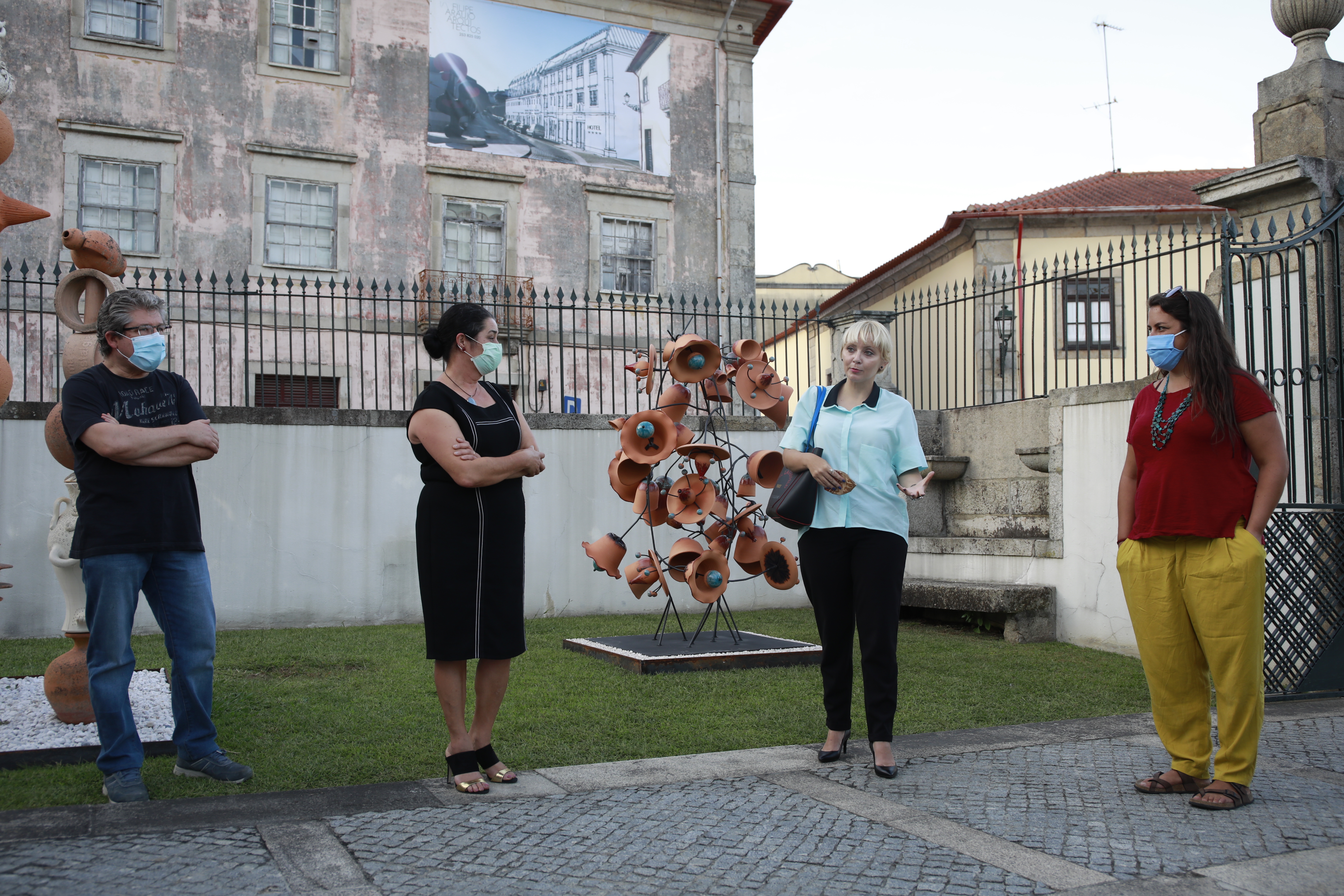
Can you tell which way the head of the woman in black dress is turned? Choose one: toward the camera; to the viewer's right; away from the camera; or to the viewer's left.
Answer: to the viewer's right

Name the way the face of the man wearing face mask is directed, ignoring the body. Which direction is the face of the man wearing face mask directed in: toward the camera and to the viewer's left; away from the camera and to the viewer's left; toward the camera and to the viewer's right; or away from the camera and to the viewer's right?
toward the camera and to the viewer's right

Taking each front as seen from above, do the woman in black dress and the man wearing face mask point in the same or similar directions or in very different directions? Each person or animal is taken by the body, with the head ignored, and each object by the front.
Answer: same or similar directions

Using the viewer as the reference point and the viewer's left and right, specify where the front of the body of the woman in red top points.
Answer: facing the viewer and to the left of the viewer

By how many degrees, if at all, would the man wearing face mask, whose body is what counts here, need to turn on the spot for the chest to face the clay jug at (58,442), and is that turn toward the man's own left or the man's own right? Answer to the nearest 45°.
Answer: approximately 135° to the man's own left

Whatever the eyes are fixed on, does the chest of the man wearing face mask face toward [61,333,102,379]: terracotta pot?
no

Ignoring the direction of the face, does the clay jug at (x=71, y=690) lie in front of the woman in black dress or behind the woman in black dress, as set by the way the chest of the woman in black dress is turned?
behind

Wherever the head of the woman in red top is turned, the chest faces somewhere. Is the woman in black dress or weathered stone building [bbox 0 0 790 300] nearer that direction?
the woman in black dress

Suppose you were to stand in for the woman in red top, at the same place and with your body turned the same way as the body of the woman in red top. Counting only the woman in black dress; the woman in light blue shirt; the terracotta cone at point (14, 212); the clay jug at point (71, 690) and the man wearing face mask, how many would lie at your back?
0

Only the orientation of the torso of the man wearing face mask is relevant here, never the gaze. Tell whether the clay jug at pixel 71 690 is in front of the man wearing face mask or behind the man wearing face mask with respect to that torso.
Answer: behind

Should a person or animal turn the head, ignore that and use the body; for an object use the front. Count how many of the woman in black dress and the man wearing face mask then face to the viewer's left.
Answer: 0

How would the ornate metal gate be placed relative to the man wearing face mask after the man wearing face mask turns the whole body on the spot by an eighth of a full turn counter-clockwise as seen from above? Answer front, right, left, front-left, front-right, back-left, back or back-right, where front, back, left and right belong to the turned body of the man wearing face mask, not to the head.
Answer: front

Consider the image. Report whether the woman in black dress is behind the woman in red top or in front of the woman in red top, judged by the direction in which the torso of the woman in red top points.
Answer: in front

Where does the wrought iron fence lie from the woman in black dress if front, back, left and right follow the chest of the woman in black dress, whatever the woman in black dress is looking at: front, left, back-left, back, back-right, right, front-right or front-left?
back-left

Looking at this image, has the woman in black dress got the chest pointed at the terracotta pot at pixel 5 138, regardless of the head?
no

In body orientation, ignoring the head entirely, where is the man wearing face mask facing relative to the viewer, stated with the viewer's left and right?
facing the viewer and to the right of the viewer

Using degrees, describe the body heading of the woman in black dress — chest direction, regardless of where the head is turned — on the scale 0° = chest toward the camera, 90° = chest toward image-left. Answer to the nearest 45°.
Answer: approximately 315°
